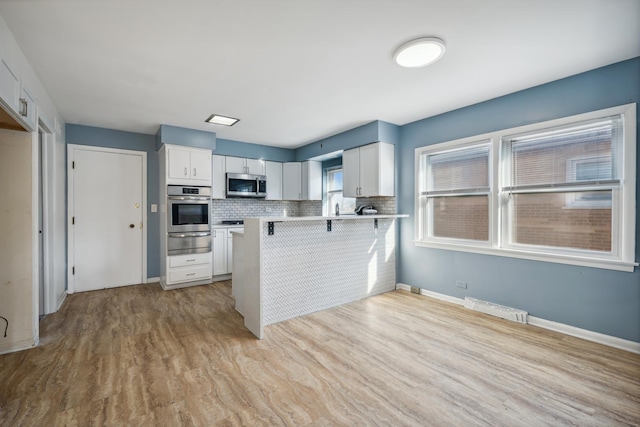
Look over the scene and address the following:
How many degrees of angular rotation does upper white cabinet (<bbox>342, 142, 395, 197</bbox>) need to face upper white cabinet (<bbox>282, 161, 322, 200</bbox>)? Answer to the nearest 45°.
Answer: approximately 90° to its right

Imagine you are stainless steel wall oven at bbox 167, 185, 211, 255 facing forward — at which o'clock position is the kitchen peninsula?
The kitchen peninsula is roughly at 11 o'clock from the stainless steel wall oven.

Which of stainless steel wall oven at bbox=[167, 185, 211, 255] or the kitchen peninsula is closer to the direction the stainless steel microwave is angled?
the kitchen peninsula

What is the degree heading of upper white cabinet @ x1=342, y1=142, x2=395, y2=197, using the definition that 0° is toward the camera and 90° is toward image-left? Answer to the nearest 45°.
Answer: approximately 45°

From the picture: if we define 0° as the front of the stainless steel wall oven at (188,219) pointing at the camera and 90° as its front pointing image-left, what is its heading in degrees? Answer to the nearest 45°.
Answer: approximately 0°

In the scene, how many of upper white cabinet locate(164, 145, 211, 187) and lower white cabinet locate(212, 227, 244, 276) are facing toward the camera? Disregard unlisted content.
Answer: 2

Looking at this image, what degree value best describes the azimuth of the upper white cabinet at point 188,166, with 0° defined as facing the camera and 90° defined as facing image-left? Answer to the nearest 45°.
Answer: approximately 0°

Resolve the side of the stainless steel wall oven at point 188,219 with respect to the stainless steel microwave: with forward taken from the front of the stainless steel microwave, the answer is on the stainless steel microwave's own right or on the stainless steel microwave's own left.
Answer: on the stainless steel microwave's own right
